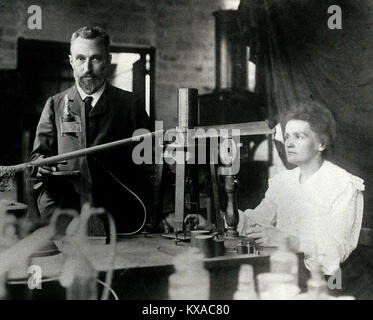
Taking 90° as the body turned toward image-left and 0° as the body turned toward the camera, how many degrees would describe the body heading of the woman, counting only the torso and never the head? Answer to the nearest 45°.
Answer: approximately 45°

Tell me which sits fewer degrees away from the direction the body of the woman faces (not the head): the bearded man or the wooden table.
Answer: the wooden table

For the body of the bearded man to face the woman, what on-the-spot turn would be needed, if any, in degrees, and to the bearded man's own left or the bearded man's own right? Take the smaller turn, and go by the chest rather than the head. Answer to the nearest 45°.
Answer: approximately 90° to the bearded man's own left

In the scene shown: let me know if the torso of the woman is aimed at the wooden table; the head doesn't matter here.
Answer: yes
